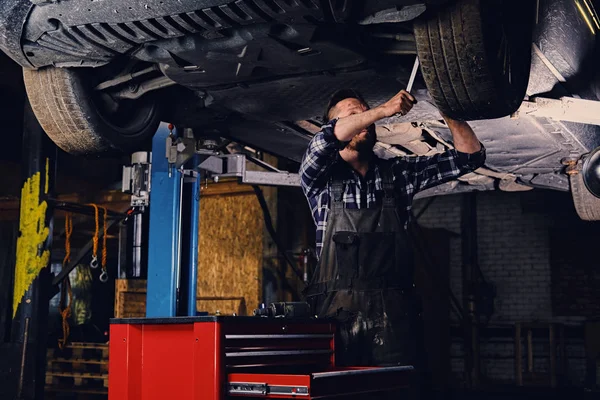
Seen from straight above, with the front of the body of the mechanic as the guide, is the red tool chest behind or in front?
in front

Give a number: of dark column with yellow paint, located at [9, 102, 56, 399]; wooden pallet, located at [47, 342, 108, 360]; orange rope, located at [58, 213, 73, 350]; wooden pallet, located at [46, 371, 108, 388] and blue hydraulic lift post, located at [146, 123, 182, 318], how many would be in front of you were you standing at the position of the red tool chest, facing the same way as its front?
0

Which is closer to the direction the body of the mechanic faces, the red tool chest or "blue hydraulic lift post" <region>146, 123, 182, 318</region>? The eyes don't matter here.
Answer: the red tool chest

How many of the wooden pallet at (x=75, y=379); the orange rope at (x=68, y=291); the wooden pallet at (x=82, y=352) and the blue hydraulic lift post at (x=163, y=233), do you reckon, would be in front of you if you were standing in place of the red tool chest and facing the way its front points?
0

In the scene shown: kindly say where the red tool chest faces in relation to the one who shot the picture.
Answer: facing the viewer and to the right of the viewer

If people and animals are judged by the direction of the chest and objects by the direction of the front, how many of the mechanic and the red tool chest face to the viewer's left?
0

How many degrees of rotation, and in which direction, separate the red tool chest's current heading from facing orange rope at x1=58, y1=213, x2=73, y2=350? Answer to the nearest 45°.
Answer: approximately 135° to its left

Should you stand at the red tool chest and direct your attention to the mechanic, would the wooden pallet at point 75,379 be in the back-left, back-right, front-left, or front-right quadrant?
front-left

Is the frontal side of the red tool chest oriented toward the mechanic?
no

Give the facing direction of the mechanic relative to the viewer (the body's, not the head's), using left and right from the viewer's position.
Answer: facing the viewer

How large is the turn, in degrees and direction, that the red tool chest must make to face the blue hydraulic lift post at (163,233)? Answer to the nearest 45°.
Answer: approximately 135° to its left

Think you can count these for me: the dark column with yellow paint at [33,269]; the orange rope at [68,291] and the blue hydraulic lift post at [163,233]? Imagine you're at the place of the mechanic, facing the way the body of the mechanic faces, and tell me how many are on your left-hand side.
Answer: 0
